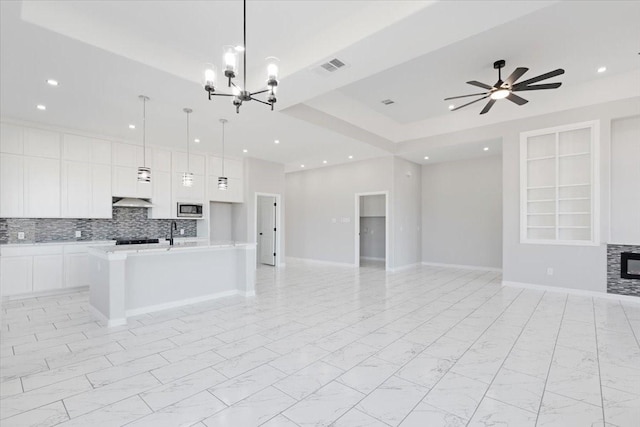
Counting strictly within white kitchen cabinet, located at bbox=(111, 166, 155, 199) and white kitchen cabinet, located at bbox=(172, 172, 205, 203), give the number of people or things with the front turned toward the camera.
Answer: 2

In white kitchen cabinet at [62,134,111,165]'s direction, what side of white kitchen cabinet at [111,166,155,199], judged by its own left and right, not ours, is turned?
right

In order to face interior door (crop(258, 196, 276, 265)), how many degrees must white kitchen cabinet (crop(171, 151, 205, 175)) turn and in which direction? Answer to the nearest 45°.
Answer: approximately 135° to its left

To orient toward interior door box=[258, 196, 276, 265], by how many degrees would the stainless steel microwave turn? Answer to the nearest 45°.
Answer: approximately 135° to its left

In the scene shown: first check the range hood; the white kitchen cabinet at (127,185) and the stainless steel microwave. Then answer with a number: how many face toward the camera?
3

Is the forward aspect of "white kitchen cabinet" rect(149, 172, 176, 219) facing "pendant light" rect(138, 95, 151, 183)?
yes

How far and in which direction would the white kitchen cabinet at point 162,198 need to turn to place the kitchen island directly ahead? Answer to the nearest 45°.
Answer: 0° — it already faces it

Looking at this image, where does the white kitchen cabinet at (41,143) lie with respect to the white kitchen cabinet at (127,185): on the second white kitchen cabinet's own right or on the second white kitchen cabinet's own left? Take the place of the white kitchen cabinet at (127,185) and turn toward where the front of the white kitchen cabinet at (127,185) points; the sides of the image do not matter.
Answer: on the second white kitchen cabinet's own right

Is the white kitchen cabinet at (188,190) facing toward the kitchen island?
yes

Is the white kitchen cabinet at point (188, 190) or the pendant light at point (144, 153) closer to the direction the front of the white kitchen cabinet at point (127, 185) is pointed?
the pendant light

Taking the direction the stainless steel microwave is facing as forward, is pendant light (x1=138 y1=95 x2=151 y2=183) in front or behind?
in front
